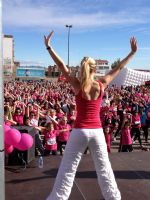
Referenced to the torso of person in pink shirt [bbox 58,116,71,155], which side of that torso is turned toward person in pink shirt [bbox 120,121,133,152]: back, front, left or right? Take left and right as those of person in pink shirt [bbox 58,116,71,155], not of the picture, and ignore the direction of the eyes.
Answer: left

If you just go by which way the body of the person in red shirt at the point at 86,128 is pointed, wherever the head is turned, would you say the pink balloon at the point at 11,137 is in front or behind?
in front

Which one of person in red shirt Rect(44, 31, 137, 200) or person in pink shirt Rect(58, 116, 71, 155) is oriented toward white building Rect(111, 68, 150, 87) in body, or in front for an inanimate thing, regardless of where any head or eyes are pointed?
person in red shirt Rect(44, 31, 137, 200)

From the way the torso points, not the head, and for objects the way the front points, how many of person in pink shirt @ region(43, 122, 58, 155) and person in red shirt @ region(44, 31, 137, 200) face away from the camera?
1

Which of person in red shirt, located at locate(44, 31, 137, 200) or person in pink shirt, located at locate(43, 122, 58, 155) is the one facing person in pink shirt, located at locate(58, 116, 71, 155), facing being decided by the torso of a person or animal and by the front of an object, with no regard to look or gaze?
person in red shirt, located at locate(44, 31, 137, 200)

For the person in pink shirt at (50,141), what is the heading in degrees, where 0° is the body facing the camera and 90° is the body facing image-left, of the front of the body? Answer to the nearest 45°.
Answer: approximately 0°

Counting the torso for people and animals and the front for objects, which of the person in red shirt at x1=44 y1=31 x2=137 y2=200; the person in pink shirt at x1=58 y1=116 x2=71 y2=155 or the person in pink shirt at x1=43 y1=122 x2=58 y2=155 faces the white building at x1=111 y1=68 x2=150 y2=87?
the person in red shirt at x1=44 y1=31 x2=137 y2=200

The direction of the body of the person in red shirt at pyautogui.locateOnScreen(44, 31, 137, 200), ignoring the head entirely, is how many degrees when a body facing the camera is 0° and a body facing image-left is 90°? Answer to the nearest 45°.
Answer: approximately 180°

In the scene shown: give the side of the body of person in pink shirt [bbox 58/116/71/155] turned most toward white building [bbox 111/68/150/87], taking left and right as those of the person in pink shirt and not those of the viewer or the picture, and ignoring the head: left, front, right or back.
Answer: back

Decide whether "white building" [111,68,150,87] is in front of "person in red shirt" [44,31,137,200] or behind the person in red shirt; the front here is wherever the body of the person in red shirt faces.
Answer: in front
